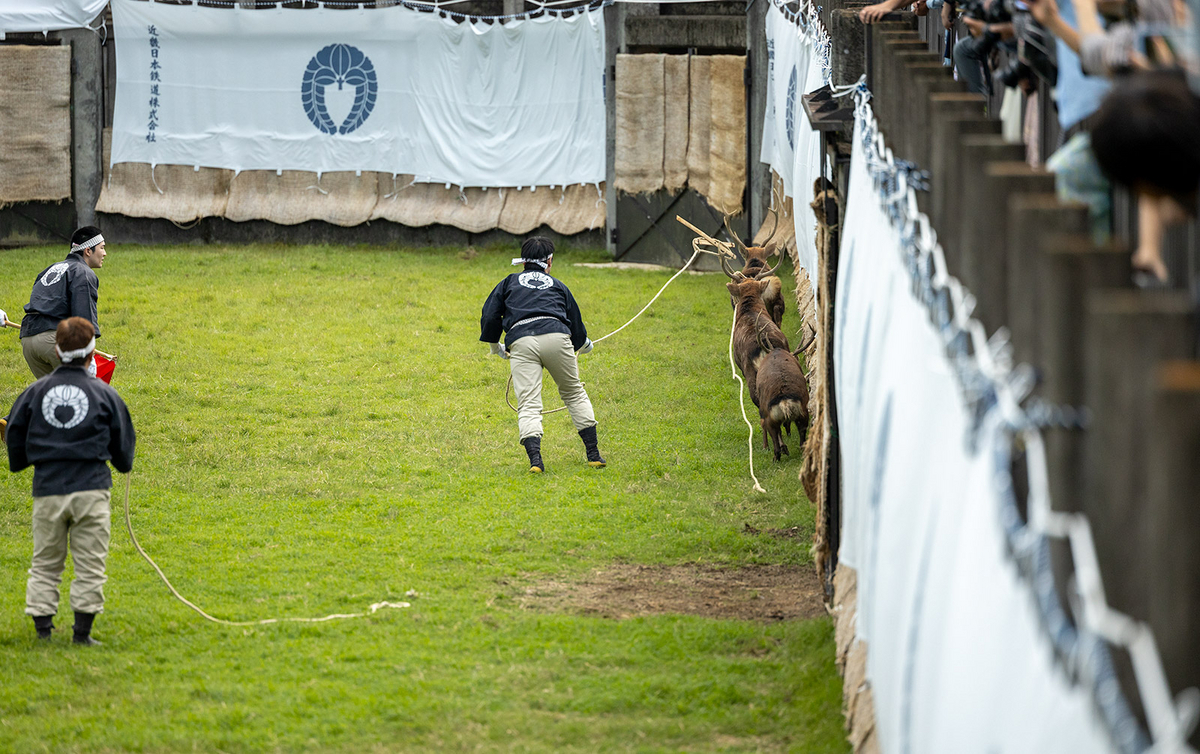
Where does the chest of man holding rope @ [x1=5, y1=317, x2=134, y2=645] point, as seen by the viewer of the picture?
away from the camera

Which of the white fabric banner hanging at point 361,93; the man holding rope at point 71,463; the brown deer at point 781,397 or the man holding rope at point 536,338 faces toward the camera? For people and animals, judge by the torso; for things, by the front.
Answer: the white fabric banner hanging

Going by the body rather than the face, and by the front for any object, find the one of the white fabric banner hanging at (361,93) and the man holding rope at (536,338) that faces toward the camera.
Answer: the white fabric banner hanging

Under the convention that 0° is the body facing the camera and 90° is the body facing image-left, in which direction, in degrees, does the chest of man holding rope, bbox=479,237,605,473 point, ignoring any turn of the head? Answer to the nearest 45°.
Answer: approximately 180°

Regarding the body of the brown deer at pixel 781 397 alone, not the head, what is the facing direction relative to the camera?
away from the camera

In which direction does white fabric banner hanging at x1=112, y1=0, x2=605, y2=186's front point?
toward the camera

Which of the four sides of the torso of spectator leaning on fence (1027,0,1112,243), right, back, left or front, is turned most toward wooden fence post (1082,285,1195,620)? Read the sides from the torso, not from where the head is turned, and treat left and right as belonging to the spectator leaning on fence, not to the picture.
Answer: left

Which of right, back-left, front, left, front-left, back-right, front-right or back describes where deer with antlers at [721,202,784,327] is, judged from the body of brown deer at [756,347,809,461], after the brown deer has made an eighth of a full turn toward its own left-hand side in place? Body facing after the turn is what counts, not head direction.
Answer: front-right

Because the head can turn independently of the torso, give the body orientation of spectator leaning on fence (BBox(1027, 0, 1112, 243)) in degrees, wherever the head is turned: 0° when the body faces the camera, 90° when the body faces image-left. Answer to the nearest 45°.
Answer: approximately 90°

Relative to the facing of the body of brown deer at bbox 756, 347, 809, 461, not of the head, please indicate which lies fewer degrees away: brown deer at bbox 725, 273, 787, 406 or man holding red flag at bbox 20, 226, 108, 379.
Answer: the brown deer

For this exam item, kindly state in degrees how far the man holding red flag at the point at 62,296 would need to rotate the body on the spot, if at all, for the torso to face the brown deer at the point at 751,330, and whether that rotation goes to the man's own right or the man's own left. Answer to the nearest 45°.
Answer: approximately 45° to the man's own right

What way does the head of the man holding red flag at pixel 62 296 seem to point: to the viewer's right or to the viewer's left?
to the viewer's right

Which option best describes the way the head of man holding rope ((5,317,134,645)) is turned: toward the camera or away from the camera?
away from the camera
